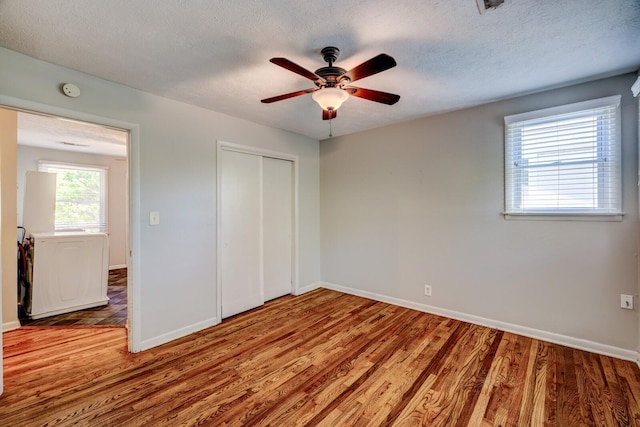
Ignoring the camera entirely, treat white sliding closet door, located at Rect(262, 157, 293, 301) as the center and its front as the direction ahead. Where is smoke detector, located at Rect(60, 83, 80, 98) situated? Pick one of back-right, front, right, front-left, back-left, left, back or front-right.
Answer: right

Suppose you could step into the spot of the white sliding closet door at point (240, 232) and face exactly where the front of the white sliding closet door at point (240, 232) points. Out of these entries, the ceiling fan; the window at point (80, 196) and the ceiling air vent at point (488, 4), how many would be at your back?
1

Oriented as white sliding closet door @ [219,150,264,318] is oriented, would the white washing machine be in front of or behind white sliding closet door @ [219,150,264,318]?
behind

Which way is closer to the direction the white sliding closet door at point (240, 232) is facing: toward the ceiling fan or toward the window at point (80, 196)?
the ceiling fan

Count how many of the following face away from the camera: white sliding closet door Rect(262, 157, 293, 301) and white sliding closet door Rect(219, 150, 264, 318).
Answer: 0

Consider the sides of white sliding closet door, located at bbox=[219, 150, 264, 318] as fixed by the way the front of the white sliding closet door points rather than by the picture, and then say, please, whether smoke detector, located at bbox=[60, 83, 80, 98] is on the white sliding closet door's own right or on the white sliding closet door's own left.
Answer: on the white sliding closet door's own right

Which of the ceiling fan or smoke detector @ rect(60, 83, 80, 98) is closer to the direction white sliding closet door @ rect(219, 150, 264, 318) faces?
the ceiling fan

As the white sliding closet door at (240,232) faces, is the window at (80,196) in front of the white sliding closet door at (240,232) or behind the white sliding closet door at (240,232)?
behind

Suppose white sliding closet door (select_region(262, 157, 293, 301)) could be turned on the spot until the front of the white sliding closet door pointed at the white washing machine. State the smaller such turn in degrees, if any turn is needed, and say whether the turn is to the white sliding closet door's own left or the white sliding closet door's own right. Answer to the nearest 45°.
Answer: approximately 135° to the white sliding closet door's own right

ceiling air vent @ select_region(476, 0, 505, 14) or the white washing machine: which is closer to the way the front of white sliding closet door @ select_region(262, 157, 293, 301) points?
the ceiling air vent

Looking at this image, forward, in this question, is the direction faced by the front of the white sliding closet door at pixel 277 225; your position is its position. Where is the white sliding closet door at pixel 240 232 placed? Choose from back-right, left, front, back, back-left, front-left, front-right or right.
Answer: right

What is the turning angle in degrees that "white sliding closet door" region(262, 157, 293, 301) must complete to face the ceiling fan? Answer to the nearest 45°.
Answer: approximately 45° to its right

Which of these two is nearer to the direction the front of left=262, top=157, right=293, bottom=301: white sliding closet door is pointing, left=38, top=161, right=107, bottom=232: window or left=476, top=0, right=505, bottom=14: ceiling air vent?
the ceiling air vent
